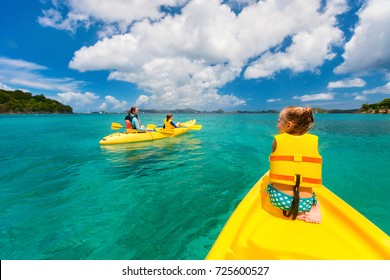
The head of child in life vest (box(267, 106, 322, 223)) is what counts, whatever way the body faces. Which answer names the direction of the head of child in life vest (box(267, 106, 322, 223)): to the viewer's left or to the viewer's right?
to the viewer's left

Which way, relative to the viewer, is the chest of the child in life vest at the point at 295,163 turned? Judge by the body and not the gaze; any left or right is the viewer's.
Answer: facing away from the viewer

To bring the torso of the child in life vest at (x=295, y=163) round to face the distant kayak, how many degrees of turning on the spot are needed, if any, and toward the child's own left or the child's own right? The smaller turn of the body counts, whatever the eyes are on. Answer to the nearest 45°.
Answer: approximately 45° to the child's own left
